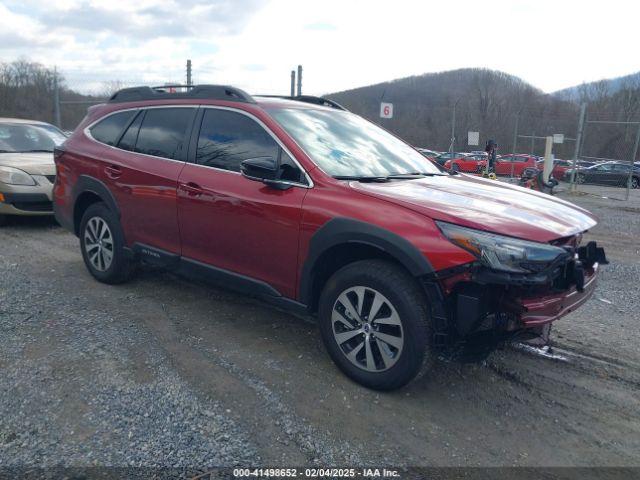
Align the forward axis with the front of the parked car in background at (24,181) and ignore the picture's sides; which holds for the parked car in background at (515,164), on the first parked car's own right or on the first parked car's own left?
on the first parked car's own left

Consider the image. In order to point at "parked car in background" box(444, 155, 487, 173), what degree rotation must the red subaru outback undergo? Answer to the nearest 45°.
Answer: approximately 135° to its left

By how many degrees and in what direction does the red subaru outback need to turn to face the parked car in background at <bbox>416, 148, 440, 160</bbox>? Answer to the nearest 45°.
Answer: approximately 135° to its left

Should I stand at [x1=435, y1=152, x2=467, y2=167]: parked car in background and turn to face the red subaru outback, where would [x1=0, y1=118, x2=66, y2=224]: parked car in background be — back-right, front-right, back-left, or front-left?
front-right

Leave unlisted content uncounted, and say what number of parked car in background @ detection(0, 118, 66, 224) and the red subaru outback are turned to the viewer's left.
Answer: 0

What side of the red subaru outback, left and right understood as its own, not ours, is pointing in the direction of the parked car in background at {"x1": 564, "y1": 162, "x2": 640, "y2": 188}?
left

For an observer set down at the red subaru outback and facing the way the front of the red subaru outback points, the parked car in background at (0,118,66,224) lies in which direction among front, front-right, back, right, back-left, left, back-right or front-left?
back

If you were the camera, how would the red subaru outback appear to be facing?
facing the viewer and to the right of the viewer

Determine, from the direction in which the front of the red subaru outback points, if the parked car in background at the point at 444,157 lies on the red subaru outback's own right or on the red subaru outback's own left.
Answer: on the red subaru outback's own left

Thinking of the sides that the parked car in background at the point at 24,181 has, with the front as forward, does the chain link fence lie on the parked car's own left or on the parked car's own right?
on the parked car's own left

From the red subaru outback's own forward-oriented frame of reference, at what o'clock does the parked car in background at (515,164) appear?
The parked car in background is roughly at 8 o'clock from the red subaru outback.

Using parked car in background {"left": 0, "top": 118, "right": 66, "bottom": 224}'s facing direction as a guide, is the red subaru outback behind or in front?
in front
